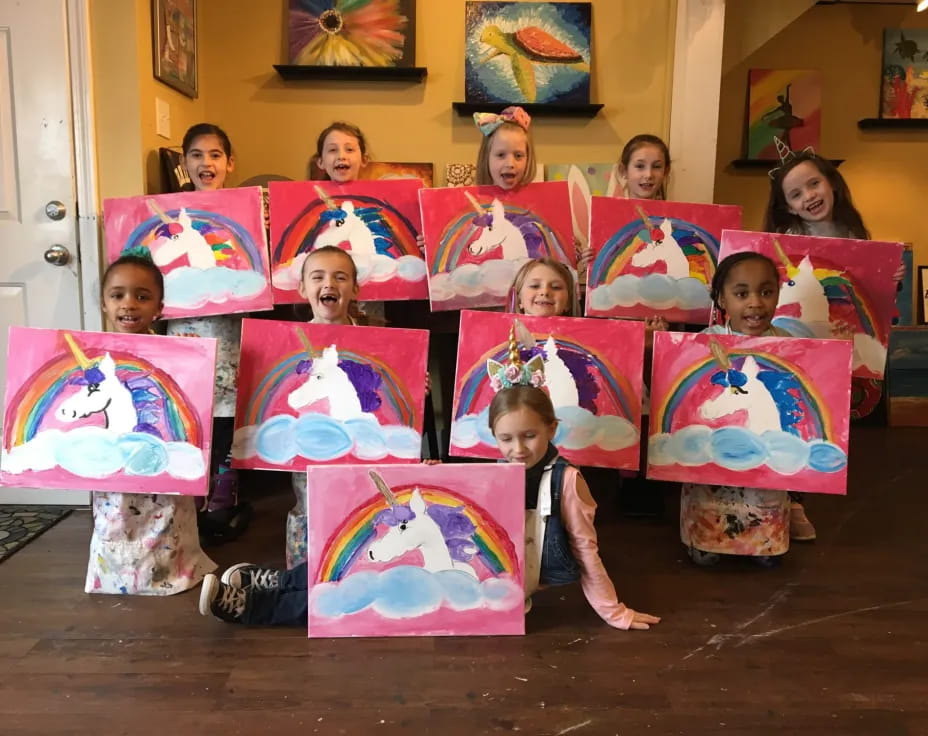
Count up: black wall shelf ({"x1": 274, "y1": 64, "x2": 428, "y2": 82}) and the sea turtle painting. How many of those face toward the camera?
2

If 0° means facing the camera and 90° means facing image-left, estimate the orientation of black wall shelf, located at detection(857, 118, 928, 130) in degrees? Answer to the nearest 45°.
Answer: approximately 0°

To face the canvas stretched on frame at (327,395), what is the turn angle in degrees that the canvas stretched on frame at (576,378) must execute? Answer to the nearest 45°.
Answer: approximately 90° to its right

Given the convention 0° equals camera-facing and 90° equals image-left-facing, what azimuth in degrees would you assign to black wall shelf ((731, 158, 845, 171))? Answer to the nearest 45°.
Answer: approximately 0°

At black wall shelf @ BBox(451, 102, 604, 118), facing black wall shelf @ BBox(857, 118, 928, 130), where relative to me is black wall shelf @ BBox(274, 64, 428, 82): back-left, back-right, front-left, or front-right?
back-left

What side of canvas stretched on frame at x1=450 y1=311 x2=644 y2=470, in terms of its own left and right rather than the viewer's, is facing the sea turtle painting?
back
